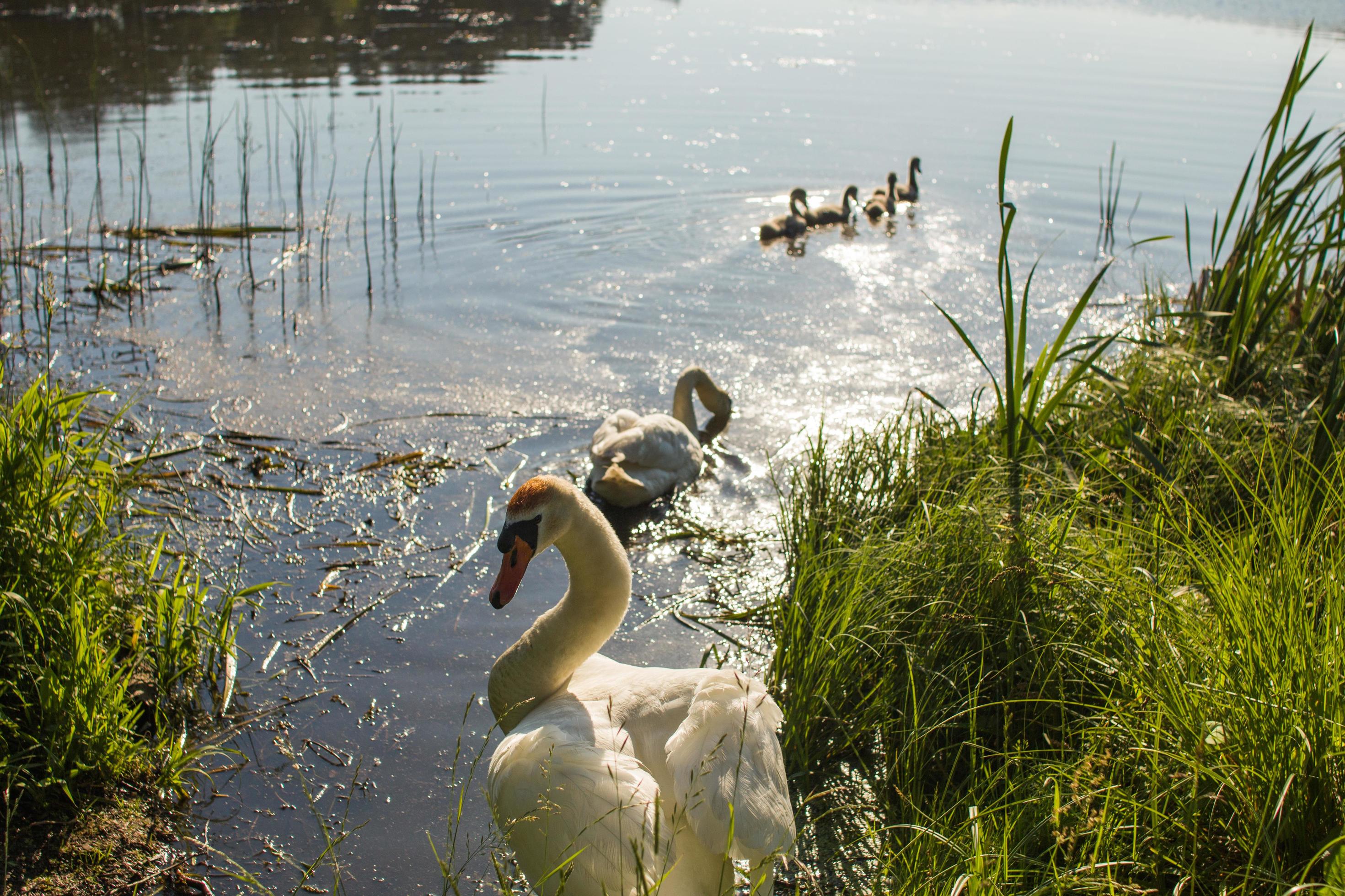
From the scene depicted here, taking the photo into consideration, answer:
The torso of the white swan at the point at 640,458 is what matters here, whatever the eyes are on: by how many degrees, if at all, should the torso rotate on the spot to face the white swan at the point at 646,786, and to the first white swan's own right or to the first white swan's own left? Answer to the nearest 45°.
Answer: approximately 135° to the first white swan's own right

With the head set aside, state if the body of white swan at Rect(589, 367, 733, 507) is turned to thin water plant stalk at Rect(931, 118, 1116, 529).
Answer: no

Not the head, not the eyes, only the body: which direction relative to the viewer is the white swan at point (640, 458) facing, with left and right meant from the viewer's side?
facing away from the viewer and to the right of the viewer
